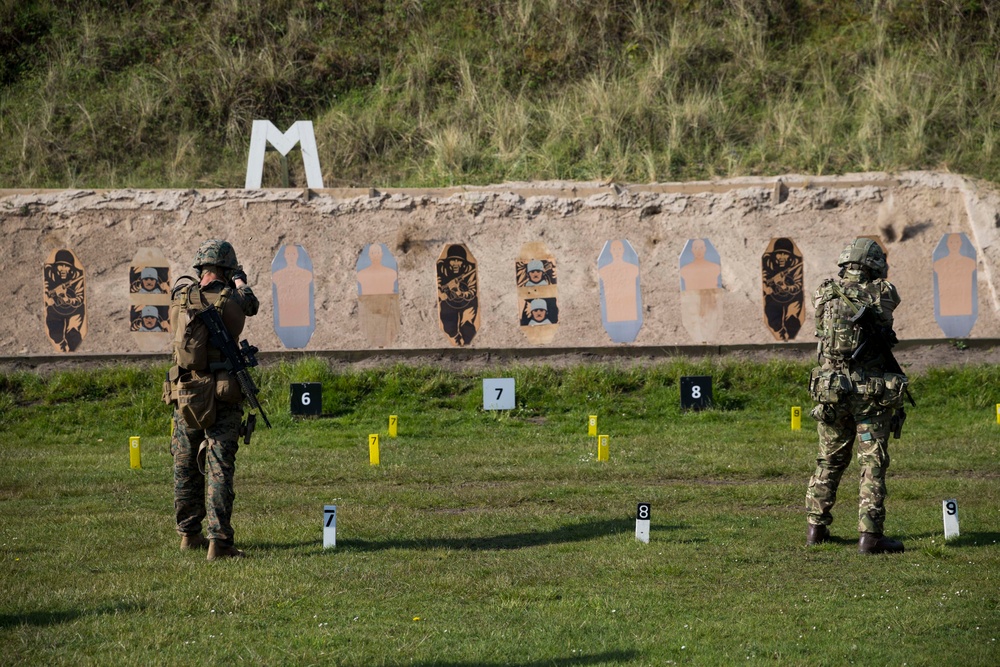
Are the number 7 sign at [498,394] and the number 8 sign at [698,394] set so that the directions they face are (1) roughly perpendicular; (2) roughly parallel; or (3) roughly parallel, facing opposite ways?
roughly parallel

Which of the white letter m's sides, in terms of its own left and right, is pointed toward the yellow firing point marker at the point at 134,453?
front

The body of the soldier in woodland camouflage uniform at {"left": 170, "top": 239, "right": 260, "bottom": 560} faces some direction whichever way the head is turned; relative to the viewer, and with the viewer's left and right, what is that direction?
facing away from the viewer and to the right of the viewer

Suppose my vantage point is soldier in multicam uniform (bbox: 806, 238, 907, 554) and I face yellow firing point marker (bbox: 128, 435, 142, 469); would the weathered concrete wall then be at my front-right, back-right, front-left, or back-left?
front-right

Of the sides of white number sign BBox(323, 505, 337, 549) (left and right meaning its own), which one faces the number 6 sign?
back

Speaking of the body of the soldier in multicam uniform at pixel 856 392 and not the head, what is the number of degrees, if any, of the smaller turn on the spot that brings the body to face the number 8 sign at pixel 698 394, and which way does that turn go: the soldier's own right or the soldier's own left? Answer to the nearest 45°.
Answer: approximately 45° to the soldier's own left

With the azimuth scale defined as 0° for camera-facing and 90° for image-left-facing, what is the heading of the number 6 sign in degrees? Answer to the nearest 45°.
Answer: approximately 0°

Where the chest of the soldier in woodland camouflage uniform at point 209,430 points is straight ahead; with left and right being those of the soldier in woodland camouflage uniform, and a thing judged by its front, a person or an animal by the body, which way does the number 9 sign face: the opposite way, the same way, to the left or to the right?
the opposite way

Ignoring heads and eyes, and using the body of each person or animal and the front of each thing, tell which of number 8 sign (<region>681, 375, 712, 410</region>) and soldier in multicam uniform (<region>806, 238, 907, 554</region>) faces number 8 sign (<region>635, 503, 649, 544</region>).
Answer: number 8 sign (<region>681, 375, 712, 410</region>)

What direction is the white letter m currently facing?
toward the camera

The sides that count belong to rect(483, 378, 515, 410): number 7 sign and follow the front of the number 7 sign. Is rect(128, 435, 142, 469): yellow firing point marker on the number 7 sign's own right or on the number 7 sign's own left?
on the number 7 sign's own right

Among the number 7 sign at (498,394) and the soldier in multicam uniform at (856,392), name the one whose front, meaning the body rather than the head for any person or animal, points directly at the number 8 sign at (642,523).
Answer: the number 7 sign

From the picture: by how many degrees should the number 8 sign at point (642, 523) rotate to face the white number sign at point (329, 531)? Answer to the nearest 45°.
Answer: approximately 90° to its right

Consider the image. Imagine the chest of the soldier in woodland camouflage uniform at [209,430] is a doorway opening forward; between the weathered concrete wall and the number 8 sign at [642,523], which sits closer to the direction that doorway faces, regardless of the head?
the weathered concrete wall

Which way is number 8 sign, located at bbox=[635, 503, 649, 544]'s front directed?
toward the camera

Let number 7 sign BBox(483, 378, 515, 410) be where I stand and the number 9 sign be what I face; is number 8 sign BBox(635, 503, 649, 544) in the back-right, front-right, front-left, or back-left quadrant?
front-right

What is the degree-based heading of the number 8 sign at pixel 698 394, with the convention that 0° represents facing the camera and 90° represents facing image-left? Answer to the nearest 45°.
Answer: approximately 0°

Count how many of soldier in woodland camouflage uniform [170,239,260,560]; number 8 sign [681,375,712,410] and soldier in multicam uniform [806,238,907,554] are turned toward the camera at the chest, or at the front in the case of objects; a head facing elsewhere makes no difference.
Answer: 1
